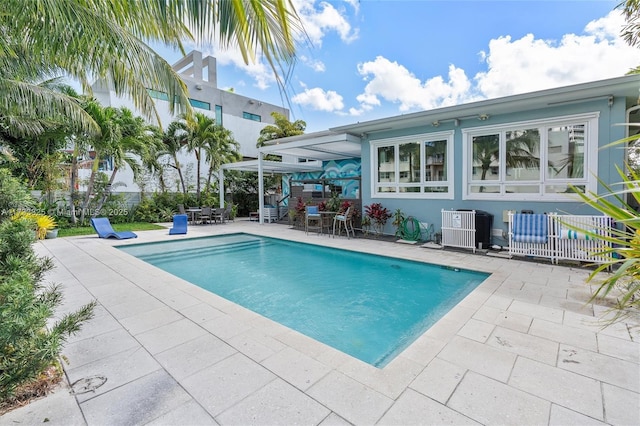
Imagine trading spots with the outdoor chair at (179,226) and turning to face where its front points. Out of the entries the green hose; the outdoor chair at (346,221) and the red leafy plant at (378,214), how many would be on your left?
3

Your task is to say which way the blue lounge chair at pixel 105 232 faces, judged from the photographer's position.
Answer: facing the viewer and to the right of the viewer

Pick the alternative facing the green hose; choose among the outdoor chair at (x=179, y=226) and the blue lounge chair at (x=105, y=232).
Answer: the blue lounge chair

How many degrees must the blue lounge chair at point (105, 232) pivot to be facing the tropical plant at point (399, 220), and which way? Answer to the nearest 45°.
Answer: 0° — it already faces it

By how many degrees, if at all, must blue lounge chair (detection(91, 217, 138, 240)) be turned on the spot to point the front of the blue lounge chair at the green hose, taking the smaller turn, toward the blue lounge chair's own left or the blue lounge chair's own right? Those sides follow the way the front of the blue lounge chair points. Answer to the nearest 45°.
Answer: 0° — it already faces it

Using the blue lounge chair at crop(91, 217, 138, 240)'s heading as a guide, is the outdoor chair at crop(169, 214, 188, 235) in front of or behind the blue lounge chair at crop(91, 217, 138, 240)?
in front

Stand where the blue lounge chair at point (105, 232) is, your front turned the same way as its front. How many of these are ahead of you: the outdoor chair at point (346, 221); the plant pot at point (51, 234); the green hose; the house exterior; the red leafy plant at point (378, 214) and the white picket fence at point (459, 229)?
5

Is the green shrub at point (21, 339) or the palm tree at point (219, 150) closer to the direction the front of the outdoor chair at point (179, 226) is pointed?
the green shrub

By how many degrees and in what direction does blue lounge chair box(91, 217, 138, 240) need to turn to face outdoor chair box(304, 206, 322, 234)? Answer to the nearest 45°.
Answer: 0° — it already faces it

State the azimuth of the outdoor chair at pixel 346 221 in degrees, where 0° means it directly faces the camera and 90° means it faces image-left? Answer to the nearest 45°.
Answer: approximately 45°

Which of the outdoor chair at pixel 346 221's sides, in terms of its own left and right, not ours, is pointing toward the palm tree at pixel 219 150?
right

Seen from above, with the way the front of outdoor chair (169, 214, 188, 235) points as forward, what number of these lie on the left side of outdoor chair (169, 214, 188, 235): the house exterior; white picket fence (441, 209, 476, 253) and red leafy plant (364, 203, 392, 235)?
3
